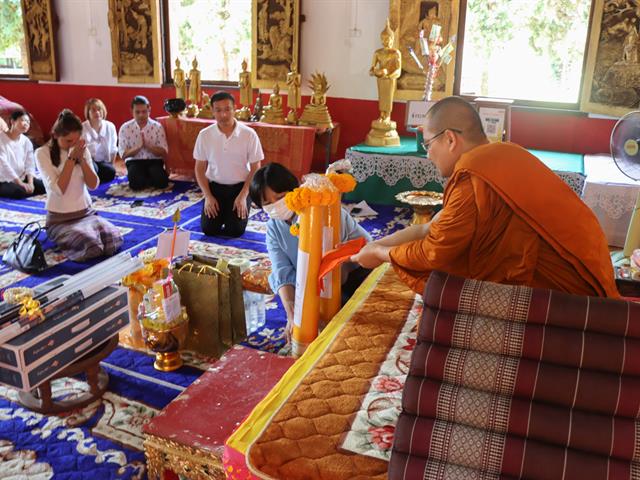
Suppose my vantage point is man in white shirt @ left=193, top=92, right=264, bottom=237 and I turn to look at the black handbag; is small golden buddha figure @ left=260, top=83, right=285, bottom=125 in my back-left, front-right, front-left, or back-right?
back-right

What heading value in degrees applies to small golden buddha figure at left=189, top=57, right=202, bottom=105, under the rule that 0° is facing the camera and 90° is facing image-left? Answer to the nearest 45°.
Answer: approximately 0°

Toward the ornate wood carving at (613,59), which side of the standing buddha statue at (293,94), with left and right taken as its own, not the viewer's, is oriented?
left

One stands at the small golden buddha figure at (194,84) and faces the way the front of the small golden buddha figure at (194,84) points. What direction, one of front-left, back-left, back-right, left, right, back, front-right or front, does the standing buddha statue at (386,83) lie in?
front-left

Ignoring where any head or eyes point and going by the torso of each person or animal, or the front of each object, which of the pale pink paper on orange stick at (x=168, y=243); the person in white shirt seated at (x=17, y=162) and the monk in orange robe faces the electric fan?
the person in white shirt seated

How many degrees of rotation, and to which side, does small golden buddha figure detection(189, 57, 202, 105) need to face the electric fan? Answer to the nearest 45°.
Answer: approximately 45° to its left

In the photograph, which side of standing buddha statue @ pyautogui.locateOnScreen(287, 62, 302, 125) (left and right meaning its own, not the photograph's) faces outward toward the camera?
front

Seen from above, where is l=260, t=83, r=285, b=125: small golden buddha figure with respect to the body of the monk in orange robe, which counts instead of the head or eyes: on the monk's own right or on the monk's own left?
on the monk's own right

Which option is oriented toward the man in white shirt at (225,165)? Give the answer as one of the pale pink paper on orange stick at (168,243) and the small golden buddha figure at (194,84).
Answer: the small golden buddha figure

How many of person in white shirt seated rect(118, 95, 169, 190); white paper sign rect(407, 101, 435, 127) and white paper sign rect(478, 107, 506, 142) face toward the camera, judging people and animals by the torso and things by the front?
3

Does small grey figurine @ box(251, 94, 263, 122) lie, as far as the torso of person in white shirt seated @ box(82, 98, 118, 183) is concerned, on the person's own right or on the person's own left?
on the person's own left

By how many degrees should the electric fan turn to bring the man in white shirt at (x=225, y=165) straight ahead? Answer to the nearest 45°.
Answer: approximately 45° to its right

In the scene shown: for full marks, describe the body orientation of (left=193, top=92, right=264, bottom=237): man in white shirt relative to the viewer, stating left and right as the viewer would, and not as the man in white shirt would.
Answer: facing the viewer

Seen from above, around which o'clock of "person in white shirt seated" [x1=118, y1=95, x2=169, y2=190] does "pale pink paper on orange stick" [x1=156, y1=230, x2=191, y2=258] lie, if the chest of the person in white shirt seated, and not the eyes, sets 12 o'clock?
The pale pink paper on orange stick is roughly at 12 o'clock from the person in white shirt seated.

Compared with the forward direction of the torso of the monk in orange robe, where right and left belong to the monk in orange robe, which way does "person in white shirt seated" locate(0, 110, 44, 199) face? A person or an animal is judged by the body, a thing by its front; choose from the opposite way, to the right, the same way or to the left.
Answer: the opposite way

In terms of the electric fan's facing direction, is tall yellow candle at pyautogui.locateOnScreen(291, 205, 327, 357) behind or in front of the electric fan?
in front

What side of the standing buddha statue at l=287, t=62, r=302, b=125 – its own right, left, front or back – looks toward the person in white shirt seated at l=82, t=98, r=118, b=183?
right
